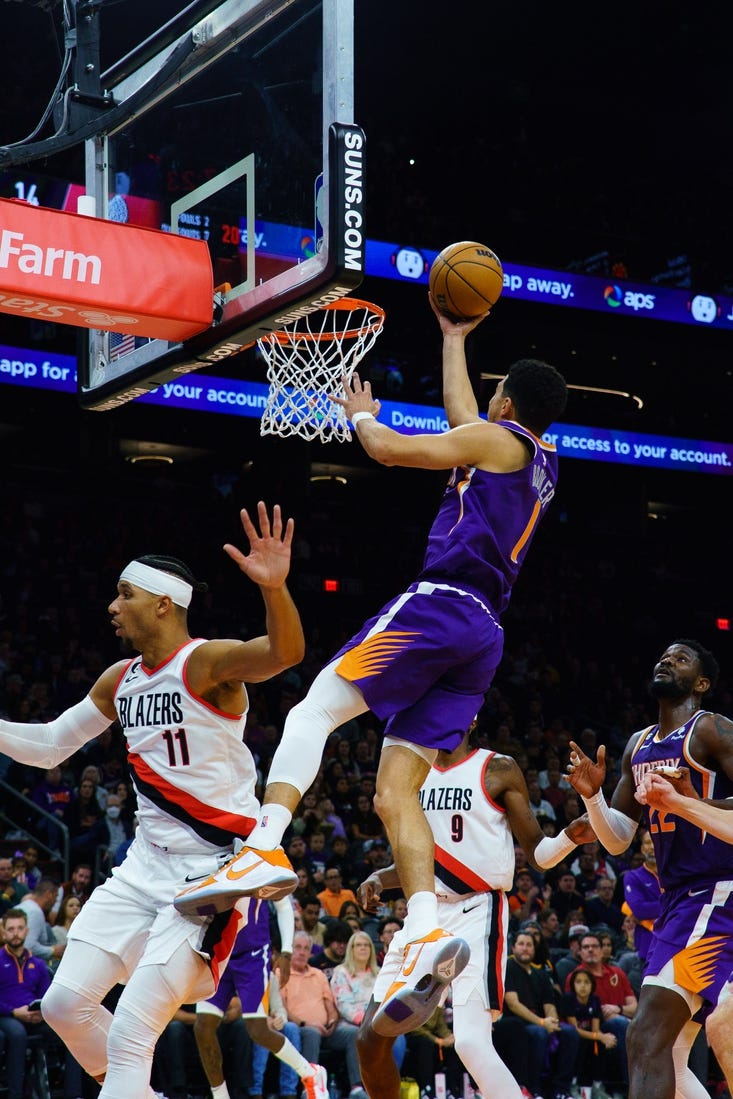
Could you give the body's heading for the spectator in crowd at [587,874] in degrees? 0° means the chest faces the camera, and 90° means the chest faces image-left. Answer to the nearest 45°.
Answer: approximately 0°

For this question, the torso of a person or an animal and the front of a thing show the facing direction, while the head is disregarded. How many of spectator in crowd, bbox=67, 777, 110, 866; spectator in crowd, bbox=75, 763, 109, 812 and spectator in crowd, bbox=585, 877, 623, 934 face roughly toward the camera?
3

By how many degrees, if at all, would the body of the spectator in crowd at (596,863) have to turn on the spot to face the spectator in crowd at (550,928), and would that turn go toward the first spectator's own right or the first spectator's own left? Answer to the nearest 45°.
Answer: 0° — they already face them

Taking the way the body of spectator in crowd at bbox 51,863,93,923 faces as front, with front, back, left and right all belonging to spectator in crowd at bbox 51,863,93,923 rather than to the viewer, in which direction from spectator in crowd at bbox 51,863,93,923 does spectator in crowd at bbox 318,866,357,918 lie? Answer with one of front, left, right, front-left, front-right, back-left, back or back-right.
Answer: left

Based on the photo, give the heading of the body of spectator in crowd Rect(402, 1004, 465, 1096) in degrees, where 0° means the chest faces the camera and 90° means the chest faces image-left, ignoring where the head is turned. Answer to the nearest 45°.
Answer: approximately 0°

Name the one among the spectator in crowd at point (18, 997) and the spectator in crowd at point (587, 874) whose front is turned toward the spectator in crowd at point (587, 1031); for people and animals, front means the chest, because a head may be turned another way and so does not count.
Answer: the spectator in crowd at point (587, 874)

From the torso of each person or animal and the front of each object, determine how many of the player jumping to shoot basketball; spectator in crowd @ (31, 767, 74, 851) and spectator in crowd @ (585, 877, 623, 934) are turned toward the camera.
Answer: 2

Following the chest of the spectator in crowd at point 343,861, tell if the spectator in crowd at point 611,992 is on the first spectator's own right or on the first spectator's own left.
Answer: on the first spectator's own left
